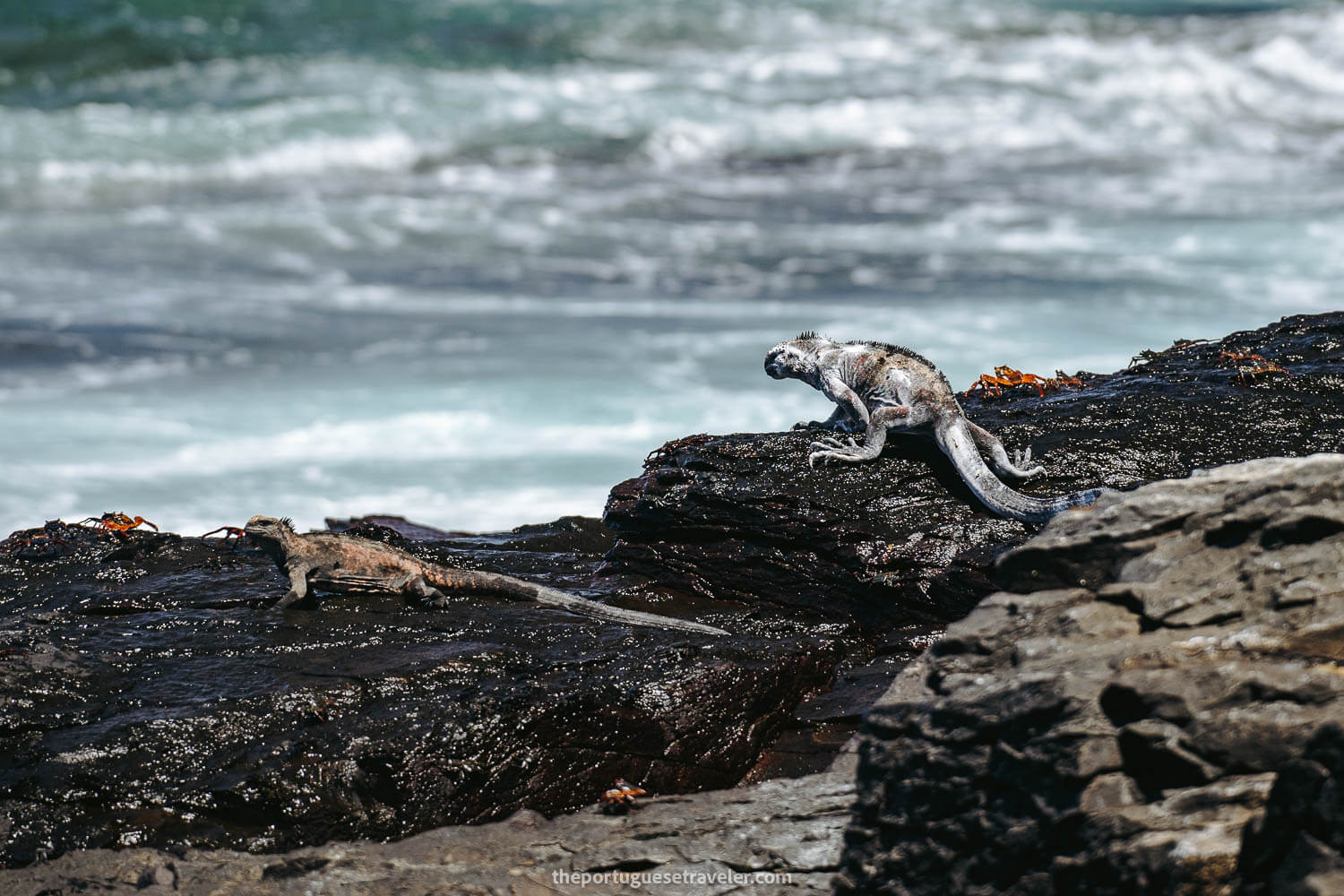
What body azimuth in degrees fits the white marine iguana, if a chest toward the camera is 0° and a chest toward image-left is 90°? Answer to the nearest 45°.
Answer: approximately 135°

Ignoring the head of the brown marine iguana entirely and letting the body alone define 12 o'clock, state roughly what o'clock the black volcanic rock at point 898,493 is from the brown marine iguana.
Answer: The black volcanic rock is roughly at 6 o'clock from the brown marine iguana.

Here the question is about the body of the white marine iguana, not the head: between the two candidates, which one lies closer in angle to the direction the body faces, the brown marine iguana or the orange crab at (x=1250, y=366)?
the brown marine iguana

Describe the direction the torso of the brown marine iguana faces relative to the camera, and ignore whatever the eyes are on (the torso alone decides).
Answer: to the viewer's left

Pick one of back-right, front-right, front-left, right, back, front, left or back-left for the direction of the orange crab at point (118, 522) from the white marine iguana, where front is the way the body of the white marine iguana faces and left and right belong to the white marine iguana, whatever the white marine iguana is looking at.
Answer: front-left

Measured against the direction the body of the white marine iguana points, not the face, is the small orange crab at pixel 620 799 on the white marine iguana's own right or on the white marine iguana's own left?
on the white marine iguana's own left

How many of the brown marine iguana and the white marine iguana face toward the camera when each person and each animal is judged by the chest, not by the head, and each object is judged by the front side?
0
